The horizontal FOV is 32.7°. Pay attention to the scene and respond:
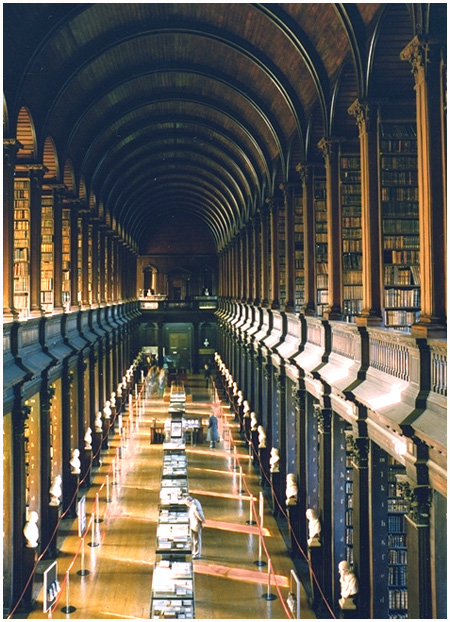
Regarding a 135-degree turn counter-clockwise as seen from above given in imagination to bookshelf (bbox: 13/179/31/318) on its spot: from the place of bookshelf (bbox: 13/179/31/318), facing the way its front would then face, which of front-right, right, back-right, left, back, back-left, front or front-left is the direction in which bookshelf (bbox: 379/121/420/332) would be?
right

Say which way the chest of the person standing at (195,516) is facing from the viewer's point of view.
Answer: to the viewer's left

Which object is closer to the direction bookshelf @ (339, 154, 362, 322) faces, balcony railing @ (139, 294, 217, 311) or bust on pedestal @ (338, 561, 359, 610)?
the bust on pedestal

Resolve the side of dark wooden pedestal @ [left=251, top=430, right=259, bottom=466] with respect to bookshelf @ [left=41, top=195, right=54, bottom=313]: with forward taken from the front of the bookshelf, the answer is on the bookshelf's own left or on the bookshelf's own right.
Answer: on the bookshelf's own left

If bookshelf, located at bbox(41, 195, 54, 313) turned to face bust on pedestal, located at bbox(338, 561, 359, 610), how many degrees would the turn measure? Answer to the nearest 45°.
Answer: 0° — it already faces it
